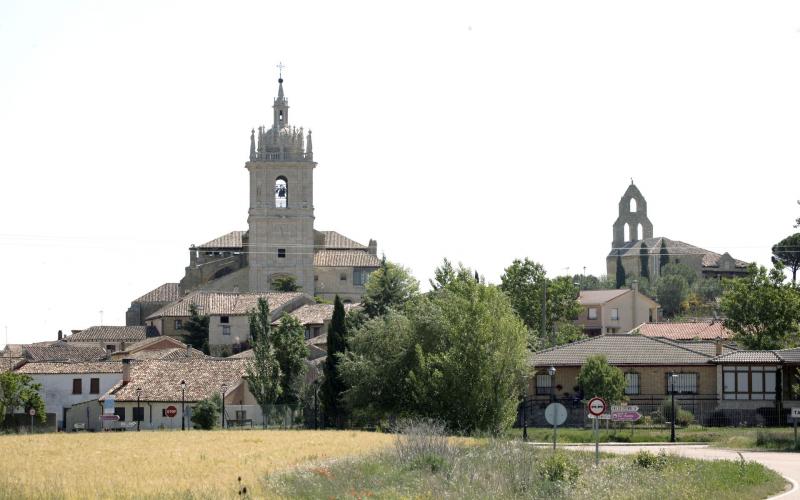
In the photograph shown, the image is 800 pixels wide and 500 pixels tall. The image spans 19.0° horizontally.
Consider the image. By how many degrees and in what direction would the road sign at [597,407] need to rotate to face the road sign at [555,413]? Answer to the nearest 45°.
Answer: approximately 135° to its right

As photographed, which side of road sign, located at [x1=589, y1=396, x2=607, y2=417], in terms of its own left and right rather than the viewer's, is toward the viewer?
front
